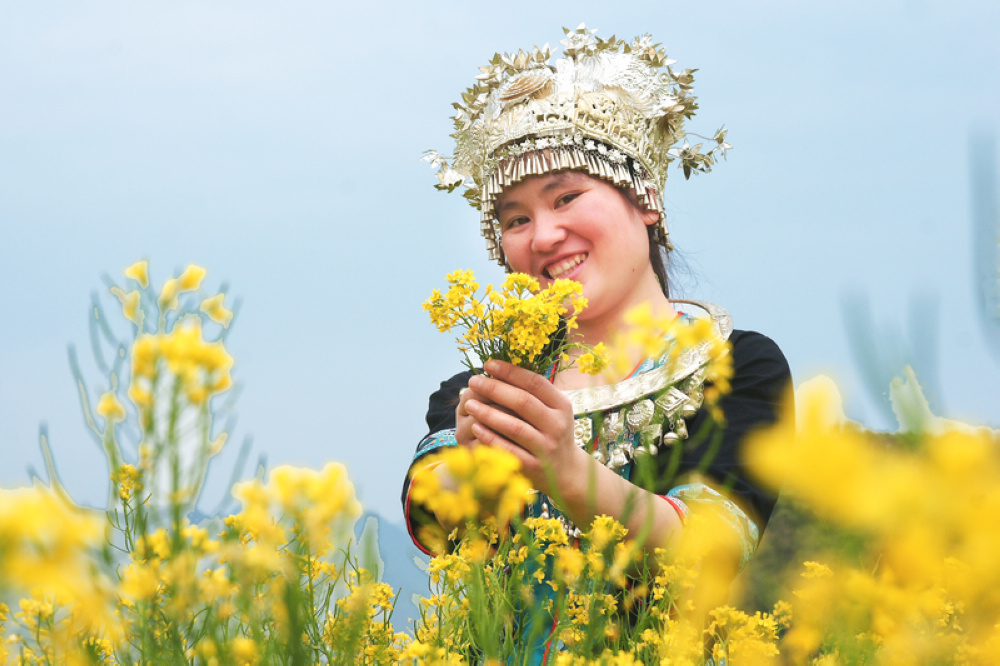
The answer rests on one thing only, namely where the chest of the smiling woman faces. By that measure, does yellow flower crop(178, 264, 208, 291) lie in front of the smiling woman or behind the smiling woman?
in front

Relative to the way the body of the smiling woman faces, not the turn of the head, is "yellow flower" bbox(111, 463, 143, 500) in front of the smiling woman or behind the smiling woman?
in front

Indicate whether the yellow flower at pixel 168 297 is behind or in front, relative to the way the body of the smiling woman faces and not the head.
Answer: in front

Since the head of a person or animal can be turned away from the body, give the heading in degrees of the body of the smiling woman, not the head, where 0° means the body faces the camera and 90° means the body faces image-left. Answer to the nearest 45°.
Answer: approximately 45°
